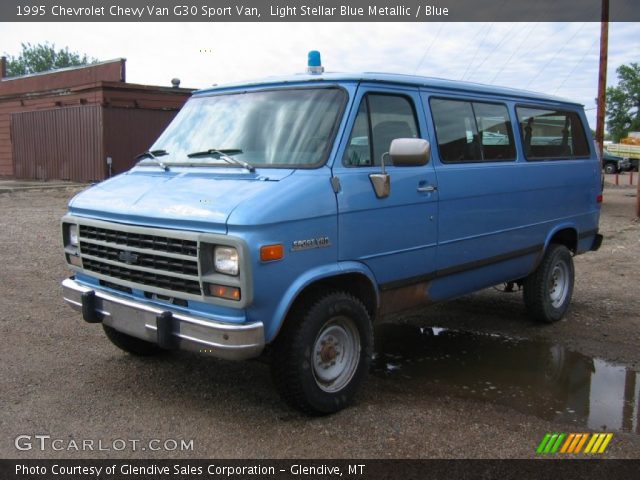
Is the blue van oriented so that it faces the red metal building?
no

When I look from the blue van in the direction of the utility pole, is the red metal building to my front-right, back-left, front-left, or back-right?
front-left

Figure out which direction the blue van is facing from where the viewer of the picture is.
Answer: facing the viewer and to the left of the viewer

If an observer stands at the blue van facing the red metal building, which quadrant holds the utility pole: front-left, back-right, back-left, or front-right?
front-right

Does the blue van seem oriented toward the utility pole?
no
